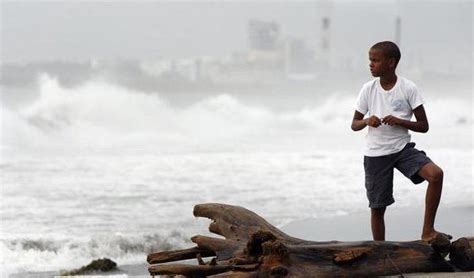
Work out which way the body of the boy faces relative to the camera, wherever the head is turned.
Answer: toward the camera

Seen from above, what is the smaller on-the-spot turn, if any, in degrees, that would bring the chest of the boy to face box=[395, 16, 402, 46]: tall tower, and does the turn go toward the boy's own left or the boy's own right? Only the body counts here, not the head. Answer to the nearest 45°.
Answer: approximately 180°

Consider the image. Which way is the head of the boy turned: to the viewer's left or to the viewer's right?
to the viewer's left
